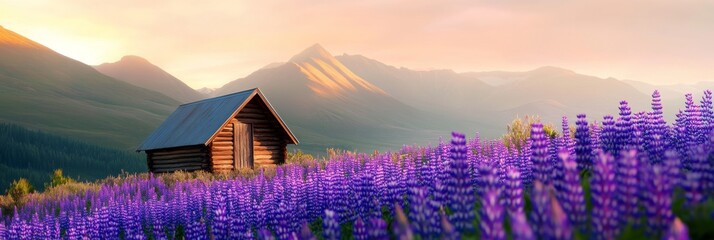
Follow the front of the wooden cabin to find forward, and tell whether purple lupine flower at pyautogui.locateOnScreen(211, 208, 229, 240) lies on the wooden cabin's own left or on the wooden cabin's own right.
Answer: on the wooden cabin's own right

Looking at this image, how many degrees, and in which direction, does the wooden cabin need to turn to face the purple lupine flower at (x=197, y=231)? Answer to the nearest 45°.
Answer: approximately 45° to its right

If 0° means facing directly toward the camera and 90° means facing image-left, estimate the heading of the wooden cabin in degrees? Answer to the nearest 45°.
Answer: approximately 315°
